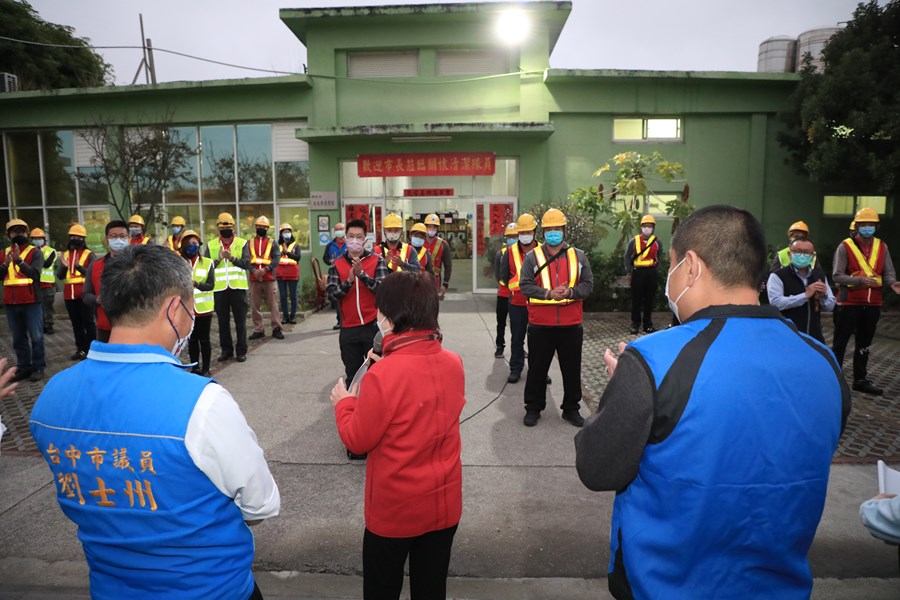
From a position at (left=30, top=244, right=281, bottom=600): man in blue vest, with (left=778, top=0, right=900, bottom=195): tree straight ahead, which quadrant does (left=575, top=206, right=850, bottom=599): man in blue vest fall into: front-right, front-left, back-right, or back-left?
front-right

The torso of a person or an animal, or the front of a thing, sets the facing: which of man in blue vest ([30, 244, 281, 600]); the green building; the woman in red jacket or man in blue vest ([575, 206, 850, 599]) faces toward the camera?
the green building

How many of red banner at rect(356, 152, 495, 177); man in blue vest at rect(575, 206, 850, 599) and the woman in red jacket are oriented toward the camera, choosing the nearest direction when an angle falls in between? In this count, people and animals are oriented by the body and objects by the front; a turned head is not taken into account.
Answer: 1

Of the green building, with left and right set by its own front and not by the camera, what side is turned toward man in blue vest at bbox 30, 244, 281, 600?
front

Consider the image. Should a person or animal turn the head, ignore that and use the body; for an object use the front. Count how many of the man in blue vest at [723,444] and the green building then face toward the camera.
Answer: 1

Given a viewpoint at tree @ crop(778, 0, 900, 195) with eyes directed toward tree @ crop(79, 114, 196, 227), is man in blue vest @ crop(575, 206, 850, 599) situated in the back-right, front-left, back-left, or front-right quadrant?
front-left

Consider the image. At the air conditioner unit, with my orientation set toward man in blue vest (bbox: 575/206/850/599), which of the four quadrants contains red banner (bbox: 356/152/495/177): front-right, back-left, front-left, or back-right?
front-left

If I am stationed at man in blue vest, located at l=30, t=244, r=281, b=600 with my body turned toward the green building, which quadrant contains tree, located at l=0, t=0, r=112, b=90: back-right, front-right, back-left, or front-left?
front-left

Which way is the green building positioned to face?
toward the camera

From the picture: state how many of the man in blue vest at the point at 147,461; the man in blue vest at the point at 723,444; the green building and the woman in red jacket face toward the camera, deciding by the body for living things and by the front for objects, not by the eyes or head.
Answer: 1

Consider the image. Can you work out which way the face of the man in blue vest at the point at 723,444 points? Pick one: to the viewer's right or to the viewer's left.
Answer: to the viewer's left

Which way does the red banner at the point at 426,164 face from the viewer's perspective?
toward the camera

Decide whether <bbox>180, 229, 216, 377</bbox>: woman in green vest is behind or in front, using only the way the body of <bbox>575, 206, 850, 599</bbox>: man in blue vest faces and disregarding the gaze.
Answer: in front

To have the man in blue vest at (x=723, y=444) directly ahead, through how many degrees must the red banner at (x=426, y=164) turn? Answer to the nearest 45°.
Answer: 0° — it already faces them

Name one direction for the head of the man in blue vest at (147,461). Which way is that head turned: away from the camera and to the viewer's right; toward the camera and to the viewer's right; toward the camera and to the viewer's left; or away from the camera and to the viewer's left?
away from the camera and to the viewer's right

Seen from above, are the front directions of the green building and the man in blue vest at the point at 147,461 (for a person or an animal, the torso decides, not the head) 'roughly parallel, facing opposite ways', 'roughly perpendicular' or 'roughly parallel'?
roughly parallel, facing opposite ways
